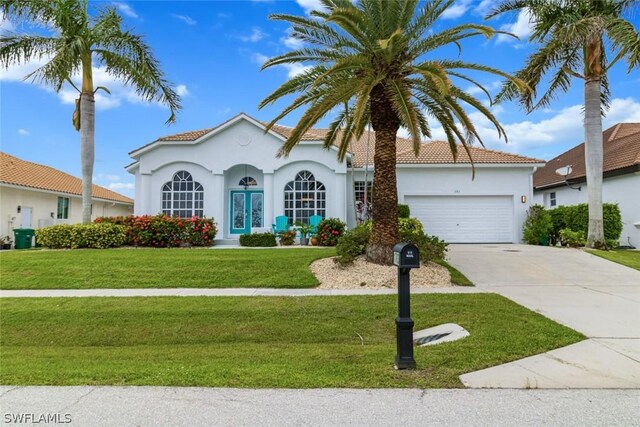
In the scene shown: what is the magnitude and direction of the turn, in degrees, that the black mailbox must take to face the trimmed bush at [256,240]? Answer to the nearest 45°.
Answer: approximately 135° to its right

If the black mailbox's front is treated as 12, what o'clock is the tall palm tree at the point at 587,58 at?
The tall palm tree is roughly at 7 o'clock from the black mailbox.

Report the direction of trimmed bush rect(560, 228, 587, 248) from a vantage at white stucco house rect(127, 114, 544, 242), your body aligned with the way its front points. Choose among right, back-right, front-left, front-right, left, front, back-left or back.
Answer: left

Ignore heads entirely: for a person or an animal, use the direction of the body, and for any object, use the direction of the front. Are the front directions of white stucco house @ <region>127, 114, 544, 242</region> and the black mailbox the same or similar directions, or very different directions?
same or similar directions

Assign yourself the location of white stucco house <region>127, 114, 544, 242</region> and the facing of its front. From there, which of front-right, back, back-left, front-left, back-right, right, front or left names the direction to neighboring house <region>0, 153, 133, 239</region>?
right

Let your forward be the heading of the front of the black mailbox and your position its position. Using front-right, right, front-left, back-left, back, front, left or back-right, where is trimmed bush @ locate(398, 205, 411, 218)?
back

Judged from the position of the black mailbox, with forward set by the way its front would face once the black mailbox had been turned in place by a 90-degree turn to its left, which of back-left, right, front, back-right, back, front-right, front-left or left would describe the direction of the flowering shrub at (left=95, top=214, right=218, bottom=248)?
back-left

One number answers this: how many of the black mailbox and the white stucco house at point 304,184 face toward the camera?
2

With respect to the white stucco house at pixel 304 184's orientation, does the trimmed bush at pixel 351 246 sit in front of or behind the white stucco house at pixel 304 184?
in front

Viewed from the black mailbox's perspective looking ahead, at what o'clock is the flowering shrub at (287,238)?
The flowering shrub is roughly at 5 o'clock from the black mailbox.

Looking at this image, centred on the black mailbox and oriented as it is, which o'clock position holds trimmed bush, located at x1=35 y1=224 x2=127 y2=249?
The trimmed bush is roughly at 4 o'clock from the black mailbox.

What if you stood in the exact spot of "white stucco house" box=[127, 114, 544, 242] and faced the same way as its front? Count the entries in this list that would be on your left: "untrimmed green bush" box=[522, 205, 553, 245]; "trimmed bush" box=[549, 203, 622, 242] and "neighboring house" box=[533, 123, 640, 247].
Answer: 3

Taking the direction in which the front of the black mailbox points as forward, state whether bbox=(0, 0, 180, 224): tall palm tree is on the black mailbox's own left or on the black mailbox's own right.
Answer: on the black mailbox's own right

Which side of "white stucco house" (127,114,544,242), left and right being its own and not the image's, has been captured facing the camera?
front

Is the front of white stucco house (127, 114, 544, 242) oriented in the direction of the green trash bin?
no

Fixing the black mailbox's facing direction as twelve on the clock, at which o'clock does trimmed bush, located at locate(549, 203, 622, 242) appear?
The trimmed bush is roughly at 7 o'clock from the black mailbox.

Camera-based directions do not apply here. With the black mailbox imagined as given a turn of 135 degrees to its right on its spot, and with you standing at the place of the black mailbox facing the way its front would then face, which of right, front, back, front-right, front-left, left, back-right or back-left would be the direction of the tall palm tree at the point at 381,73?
front-right

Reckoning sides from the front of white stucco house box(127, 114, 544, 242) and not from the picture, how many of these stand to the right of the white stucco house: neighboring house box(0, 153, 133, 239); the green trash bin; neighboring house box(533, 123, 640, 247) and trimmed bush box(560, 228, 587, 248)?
2

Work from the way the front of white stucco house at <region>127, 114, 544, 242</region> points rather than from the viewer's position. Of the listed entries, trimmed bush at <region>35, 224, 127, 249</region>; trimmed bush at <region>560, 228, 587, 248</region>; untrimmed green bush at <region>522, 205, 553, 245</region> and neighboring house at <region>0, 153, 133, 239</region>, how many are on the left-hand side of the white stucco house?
2

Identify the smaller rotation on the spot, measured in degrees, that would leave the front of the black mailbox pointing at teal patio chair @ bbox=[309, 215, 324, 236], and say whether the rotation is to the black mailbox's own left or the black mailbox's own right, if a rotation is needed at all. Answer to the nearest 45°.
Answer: approximately 180°

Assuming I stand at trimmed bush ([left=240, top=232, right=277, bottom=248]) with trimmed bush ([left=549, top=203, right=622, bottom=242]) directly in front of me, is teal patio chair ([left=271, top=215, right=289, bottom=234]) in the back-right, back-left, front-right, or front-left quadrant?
front-left
